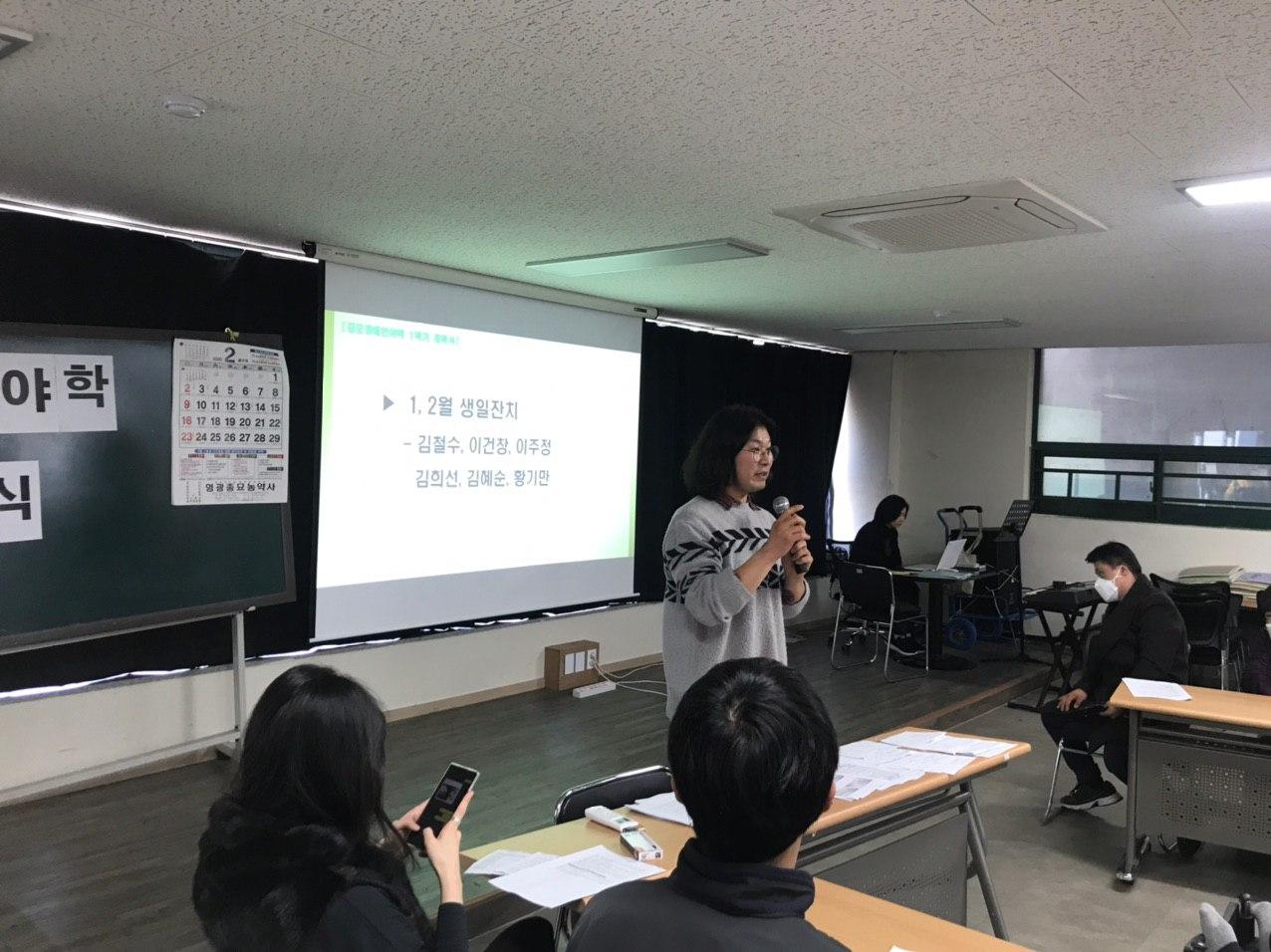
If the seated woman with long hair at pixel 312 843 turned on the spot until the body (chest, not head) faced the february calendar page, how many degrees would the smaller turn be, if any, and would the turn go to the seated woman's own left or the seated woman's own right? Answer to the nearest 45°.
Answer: approximately 45° to the seated woman's own left

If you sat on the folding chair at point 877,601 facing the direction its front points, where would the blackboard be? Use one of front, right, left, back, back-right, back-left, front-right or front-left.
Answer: back

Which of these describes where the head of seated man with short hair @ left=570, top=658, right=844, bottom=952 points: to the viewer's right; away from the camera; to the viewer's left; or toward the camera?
away from the camera

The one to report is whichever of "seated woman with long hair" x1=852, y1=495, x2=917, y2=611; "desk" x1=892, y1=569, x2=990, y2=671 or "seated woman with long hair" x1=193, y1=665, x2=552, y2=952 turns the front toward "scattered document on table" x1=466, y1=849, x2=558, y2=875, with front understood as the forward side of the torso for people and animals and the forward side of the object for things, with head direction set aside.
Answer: "seated woman with long hair" x1=193, y1=665, x2=552, y2=952

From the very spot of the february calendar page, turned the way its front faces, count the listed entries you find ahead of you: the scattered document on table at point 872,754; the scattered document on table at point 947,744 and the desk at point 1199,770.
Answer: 3

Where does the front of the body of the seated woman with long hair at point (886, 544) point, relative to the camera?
to the viewer's right
